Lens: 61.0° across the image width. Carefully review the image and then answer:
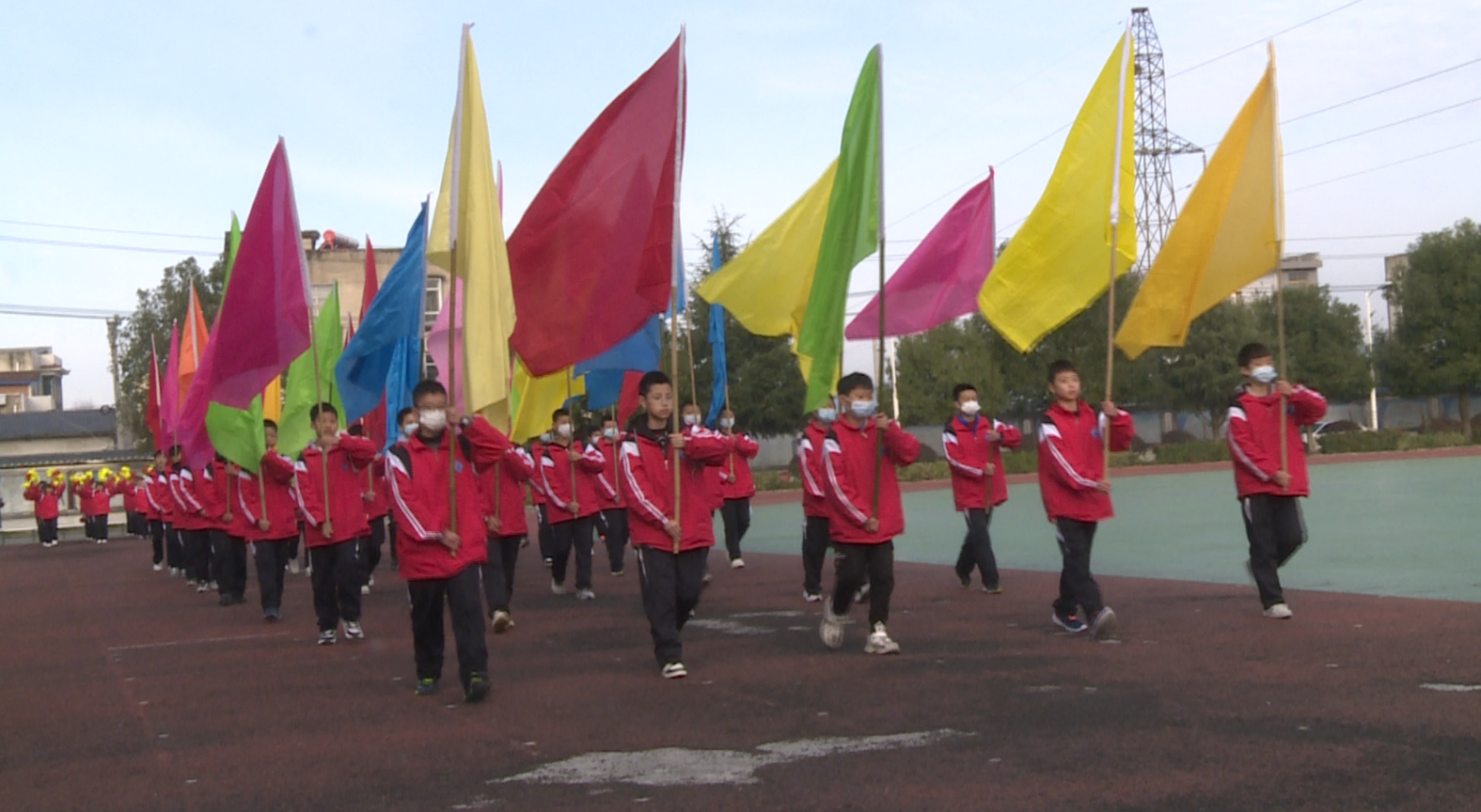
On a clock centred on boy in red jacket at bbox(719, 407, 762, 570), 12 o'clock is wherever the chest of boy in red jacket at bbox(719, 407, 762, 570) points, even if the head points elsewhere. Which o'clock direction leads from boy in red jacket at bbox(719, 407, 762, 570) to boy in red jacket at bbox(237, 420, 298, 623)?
boy in red jacket at bbox(237, 420, 298, 623) is roughly at 2 o'clock from boy in red jacket at bbox(719, 407, 762, 570).

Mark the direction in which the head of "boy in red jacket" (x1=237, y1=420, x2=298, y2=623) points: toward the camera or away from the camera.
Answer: toward the camera

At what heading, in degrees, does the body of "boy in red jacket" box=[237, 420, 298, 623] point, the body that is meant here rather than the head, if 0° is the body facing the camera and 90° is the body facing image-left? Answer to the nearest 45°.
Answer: approximately 0°

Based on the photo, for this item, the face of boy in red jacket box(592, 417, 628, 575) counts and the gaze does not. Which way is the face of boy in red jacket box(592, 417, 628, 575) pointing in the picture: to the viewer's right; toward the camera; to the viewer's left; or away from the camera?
toward the camera

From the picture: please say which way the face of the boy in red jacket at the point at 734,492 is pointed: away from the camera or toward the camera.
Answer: toward the camera

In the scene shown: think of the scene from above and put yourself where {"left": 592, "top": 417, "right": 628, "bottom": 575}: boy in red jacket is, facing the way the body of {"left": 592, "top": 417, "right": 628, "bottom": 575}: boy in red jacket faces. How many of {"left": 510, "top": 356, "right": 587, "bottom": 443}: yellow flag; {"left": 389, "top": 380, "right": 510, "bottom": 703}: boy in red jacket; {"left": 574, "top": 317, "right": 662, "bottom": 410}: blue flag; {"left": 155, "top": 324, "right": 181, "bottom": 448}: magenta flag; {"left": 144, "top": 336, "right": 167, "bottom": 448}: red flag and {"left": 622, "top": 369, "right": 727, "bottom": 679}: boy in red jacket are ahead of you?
4

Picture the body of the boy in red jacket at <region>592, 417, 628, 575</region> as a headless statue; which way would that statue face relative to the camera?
toward the camera

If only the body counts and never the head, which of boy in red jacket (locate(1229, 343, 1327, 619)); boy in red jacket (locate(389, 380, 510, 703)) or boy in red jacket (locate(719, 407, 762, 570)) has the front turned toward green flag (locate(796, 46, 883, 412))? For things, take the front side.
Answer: boy in red jacket (locate(719, 407, 762, 570))

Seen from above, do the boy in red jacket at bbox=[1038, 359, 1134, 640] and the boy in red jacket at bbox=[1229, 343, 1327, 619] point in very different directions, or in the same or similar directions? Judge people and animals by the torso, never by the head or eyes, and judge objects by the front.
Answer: same or similar directions

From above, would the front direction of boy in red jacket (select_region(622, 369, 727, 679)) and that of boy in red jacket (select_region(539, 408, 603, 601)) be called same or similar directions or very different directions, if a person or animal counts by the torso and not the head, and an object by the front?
same or similar directions

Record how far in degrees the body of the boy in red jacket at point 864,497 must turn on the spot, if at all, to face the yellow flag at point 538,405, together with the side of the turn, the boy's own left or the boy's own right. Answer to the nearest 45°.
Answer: approximately 180°

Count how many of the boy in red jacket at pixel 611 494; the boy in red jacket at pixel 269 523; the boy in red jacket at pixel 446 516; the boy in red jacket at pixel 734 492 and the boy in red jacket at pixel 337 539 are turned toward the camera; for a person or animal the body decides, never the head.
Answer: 5

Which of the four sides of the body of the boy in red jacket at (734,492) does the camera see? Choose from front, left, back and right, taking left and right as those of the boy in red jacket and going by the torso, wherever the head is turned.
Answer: front

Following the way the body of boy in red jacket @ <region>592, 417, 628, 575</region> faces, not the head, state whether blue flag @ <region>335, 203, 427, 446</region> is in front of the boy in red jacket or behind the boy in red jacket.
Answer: in front

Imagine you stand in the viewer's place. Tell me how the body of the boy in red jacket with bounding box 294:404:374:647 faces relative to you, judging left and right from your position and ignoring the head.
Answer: facing the viewer

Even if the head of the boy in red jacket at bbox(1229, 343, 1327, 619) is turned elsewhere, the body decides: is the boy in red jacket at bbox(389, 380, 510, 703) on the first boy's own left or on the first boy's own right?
on the first boy's own right

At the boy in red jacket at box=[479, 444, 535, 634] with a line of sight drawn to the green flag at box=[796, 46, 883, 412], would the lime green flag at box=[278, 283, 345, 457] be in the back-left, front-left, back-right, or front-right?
back-right
